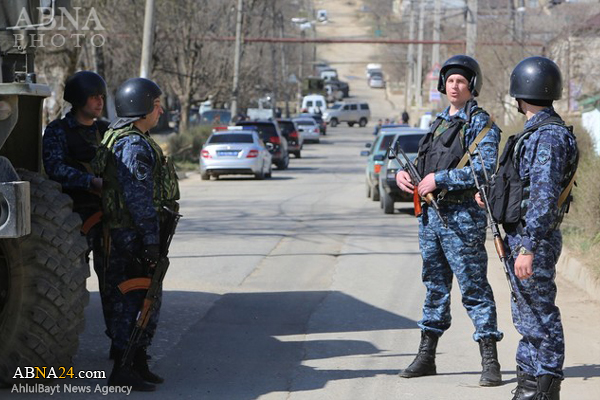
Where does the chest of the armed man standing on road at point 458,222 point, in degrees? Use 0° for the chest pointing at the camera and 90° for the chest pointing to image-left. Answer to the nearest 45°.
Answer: approximately 45°

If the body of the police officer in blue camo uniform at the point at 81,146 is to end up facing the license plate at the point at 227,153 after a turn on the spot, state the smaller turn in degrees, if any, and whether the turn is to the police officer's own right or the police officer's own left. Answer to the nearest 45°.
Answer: approximately 135° to the police officer's own left

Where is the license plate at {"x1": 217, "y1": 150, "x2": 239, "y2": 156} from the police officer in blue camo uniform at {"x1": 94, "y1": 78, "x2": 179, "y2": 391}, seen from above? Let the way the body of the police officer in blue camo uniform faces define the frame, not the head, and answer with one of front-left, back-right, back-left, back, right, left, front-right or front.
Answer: left

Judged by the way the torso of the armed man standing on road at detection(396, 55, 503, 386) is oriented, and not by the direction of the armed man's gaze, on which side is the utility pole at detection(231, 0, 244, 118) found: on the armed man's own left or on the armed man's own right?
on the armed man's own right

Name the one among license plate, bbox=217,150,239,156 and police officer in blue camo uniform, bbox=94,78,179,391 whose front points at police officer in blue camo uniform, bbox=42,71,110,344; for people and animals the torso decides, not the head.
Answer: the license plate

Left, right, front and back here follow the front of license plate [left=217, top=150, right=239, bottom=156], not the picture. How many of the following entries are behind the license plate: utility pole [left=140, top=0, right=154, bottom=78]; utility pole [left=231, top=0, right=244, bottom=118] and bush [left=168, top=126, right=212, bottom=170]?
2

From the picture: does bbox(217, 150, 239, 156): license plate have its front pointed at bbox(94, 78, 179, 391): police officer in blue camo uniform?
yes

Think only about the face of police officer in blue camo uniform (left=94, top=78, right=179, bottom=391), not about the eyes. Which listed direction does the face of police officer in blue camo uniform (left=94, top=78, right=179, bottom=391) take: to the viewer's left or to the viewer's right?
to the viewer's right

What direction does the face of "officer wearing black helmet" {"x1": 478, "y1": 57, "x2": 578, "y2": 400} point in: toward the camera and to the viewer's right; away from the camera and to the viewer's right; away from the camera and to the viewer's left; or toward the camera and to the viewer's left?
away from the camera and to the viewer's left
